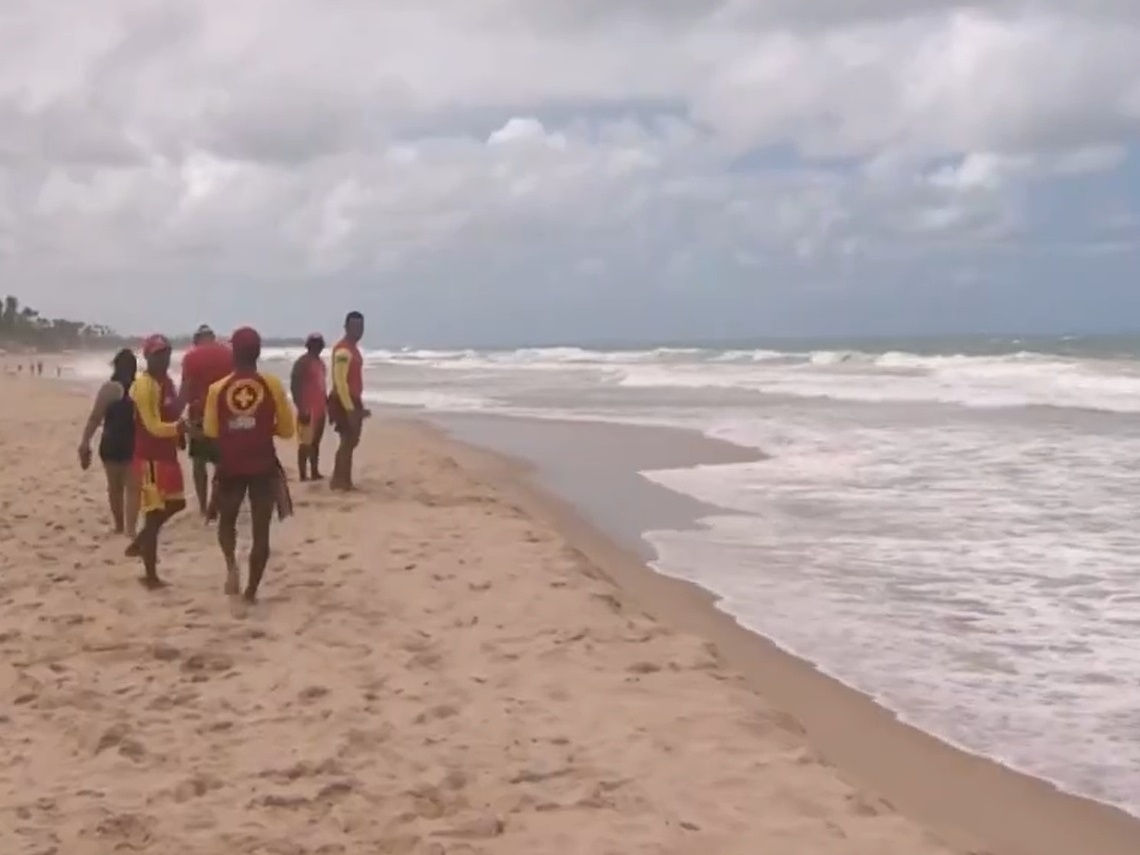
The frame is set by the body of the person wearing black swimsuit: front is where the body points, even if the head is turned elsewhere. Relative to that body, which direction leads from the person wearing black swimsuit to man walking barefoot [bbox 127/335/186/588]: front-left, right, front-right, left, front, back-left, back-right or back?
back-right

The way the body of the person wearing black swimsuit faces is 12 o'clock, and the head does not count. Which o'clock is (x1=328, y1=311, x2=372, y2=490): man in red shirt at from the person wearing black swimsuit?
The man in red shirt is roughly at 12 o'clock from the person wearing black swimsuit.

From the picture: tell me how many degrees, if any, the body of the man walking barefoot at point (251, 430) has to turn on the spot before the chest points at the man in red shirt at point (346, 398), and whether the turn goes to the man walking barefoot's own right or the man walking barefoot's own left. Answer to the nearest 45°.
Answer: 0° — they already face them

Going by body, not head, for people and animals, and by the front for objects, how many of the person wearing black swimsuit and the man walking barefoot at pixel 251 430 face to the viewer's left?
0

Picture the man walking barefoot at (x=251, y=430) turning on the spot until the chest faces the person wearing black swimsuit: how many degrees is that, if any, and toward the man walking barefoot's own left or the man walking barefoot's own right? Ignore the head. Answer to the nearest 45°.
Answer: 0° — they already face them

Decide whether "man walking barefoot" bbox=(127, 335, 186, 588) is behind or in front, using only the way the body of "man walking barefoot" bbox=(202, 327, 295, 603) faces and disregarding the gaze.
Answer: in front

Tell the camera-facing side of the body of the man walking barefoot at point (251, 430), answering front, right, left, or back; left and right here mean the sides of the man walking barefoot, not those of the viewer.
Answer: back

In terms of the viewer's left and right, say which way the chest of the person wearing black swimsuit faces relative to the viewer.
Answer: facing away from the viewer and to the right of the viewer

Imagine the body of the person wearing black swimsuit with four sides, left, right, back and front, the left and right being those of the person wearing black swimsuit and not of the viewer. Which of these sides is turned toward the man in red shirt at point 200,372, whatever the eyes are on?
right

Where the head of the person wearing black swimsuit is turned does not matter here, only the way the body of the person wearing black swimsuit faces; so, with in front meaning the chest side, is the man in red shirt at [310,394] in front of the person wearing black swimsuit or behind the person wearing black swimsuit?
in front

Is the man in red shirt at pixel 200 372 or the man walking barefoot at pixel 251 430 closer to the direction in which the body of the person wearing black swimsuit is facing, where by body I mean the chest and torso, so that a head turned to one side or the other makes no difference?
the man in red shirt
